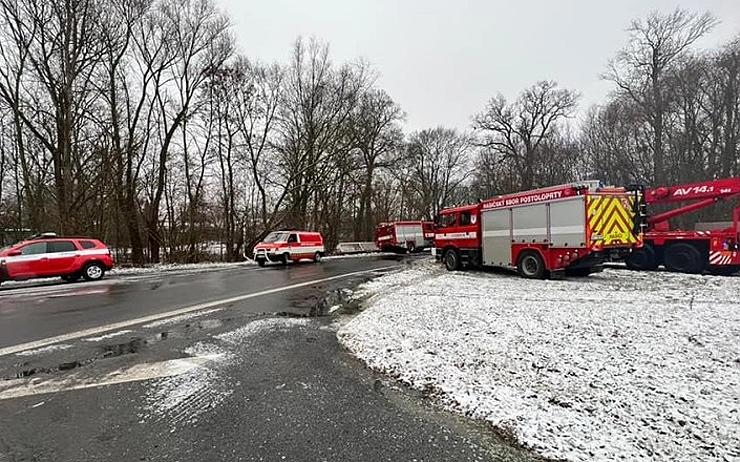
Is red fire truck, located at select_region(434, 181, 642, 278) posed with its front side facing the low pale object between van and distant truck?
yes

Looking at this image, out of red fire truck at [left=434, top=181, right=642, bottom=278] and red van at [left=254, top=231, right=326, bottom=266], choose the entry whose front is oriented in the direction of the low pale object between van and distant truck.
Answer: the red fire truck

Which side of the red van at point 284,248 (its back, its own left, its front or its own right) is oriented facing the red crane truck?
left

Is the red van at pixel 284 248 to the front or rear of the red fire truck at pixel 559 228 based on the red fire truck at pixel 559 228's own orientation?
to the front

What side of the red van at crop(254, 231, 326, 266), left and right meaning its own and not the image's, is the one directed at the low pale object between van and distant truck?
back

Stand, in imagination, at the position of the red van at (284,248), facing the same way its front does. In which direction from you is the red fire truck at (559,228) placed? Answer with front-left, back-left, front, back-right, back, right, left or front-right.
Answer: left

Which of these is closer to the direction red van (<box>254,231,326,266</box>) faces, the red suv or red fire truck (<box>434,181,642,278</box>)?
the red suv

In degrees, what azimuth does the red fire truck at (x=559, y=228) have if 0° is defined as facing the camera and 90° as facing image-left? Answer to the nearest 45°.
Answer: approximately 135°

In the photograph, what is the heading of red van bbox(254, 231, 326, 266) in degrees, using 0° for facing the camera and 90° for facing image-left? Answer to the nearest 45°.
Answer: approximately 45°
